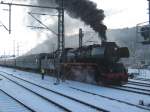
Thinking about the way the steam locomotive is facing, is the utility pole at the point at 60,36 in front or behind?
behind
